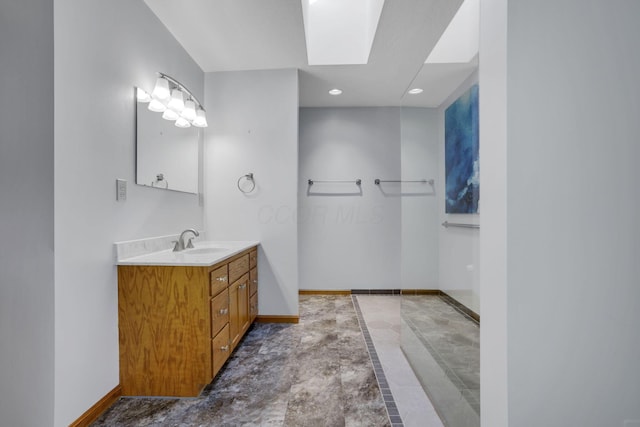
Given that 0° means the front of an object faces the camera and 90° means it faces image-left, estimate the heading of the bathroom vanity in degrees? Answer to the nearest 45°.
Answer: approximately 270°

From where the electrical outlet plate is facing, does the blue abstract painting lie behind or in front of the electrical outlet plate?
in front

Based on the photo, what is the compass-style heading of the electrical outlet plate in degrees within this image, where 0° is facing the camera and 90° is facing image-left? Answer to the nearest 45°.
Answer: approximately 315°

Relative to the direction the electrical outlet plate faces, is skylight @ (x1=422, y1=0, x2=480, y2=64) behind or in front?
in front
